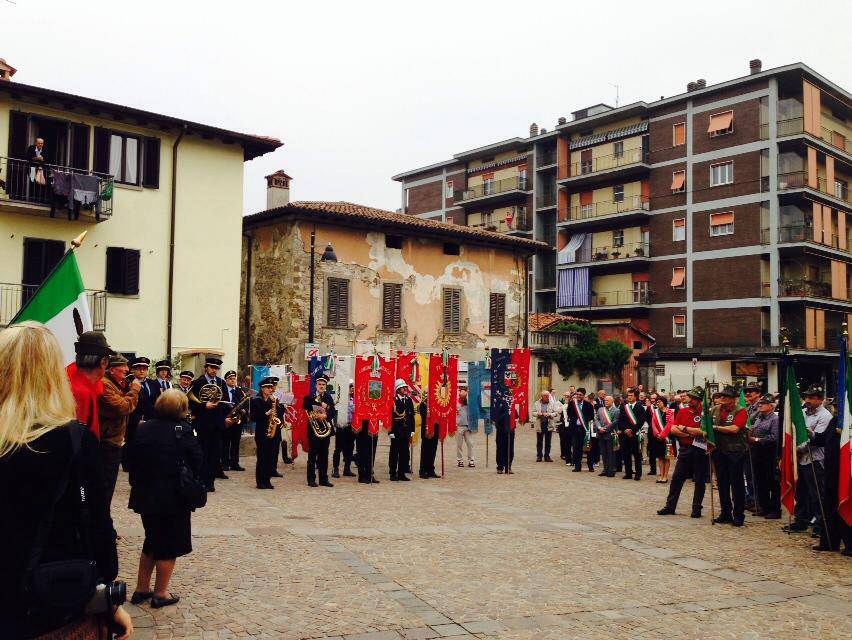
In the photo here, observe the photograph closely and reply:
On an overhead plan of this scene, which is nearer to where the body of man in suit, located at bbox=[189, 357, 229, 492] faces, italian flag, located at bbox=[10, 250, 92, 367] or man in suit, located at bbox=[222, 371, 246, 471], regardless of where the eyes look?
the italian flag

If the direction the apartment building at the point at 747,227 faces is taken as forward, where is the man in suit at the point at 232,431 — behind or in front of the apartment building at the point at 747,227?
in front

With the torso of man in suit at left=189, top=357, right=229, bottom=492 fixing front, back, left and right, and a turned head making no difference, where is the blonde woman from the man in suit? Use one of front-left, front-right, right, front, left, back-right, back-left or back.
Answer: front-right

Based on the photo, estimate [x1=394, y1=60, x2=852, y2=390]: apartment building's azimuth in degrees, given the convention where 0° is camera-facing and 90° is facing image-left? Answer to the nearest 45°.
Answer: approximately 45°

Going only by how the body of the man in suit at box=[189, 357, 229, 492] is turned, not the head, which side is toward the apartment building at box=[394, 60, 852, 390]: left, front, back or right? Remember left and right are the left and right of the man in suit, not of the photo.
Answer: left

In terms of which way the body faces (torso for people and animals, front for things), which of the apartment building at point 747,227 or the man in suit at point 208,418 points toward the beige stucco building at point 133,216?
the apartment building

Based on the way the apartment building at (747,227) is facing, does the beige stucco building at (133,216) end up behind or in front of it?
in front

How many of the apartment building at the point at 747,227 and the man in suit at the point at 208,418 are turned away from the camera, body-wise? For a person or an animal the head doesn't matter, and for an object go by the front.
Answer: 0

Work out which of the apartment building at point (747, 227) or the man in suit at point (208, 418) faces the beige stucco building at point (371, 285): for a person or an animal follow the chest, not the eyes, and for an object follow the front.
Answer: the apartment building

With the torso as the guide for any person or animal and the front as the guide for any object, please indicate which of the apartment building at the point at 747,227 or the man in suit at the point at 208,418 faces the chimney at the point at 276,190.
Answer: the apartment building

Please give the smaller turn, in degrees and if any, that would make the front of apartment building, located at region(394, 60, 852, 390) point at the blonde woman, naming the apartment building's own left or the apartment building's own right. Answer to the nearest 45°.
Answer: approximately 45° to the apartment building's own left

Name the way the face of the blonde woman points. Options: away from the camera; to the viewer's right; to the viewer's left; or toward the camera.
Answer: away from the camera

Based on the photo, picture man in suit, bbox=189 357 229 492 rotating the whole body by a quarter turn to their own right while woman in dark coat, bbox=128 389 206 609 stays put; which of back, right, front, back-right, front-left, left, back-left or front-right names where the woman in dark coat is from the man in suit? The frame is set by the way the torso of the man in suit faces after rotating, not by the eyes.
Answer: front-left

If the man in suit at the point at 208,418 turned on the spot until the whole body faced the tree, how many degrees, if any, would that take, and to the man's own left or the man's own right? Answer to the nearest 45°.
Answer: approximately 90° to the man's own left
